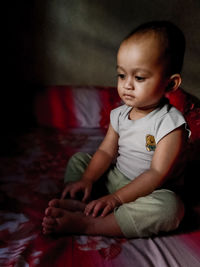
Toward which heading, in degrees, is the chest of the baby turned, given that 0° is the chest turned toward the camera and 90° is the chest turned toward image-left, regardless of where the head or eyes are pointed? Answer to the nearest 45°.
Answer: approximately 45°
